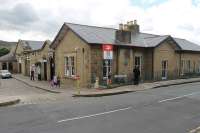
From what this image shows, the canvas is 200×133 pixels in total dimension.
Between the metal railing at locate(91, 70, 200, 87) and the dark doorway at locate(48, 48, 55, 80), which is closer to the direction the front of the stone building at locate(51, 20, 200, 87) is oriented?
the metal railing
